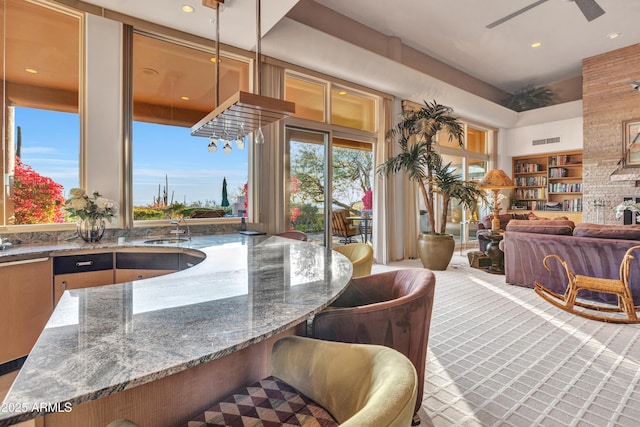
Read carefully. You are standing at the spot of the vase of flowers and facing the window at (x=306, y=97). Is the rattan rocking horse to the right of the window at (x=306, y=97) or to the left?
right

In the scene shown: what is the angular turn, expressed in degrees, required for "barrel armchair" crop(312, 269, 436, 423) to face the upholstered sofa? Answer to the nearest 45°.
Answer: approximately 135° to its right

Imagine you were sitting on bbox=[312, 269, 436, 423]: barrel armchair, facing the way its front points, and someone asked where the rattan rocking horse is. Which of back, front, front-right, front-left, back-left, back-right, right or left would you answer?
back-right

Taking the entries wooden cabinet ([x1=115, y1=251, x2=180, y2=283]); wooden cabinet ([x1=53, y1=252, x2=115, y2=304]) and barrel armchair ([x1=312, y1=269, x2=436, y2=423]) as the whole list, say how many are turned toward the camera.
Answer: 2

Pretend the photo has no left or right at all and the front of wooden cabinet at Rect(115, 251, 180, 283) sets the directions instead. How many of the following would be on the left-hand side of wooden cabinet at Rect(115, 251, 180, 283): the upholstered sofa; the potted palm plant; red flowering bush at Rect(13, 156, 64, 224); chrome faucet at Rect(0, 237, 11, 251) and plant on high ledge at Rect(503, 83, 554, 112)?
3

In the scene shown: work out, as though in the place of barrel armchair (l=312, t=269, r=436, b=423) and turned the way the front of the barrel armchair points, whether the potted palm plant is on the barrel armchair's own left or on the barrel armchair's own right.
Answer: on the barrel armchair's own right

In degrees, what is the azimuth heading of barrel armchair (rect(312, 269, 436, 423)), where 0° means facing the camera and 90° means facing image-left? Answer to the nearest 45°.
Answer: approximately 90°

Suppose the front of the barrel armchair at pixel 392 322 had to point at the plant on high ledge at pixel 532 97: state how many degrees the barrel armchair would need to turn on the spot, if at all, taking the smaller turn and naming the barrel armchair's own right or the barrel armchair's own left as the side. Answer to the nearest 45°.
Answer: approximately 135° to the barrel armchair's own right

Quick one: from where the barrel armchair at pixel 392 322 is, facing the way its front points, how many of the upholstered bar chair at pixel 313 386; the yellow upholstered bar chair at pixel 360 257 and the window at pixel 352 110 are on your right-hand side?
2
